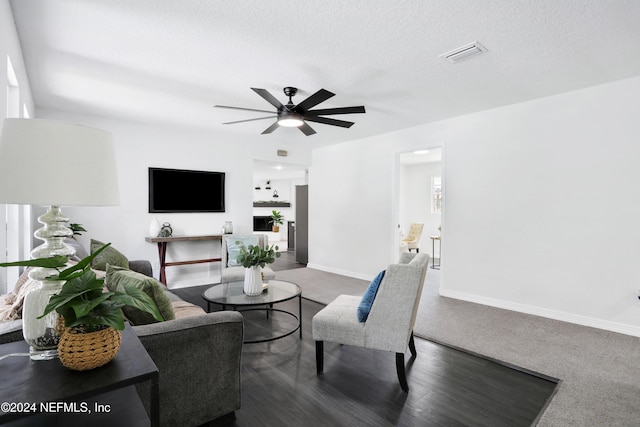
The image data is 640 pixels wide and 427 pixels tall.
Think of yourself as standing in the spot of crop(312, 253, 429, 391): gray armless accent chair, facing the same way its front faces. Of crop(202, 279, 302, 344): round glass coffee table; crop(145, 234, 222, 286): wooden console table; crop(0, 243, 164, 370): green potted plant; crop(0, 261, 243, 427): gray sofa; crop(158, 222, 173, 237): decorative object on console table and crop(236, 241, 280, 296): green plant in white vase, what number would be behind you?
0

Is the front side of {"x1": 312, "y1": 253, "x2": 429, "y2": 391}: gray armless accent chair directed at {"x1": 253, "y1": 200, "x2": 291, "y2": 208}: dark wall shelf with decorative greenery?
no

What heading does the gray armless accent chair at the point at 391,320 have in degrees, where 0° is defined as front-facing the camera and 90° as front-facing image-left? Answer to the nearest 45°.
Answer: approximately 90°

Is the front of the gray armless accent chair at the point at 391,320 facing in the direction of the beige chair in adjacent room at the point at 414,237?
no

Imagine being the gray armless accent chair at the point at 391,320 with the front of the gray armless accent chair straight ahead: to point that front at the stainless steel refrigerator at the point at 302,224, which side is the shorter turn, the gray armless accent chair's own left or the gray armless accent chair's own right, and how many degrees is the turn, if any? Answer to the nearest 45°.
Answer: approximately 90° to the gray armless accent chair's own right

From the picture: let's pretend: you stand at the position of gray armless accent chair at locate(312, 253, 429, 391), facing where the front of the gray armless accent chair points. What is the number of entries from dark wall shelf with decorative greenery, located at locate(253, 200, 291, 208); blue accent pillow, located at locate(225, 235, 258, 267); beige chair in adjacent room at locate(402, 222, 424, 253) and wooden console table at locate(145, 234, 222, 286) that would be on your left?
0

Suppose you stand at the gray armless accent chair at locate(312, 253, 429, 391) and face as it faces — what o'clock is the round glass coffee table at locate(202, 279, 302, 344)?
The round glass coffee table is roughly at 1 o'clock from the gray armless accent chair.

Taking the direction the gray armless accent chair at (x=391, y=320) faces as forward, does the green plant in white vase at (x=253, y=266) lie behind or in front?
in front

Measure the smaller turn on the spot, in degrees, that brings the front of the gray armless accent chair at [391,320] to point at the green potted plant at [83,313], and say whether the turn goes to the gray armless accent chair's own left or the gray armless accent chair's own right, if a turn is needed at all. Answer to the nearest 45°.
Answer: approximately 45° to the gray armless accent chair's own left

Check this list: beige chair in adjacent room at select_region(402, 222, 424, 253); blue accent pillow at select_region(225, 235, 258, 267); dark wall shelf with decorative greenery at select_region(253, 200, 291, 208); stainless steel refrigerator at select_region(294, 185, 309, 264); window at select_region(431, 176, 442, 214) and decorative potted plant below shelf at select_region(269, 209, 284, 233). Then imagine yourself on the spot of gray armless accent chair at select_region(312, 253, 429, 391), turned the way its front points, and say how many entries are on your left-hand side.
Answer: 0

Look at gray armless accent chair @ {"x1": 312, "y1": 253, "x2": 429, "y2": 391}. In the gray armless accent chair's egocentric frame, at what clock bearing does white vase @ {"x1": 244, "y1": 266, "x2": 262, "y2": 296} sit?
The white vase is roughly at 1 o'clock from the gray armless accent chair.
